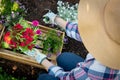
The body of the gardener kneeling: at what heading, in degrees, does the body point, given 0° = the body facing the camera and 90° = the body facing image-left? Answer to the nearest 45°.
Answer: approximately 135°
